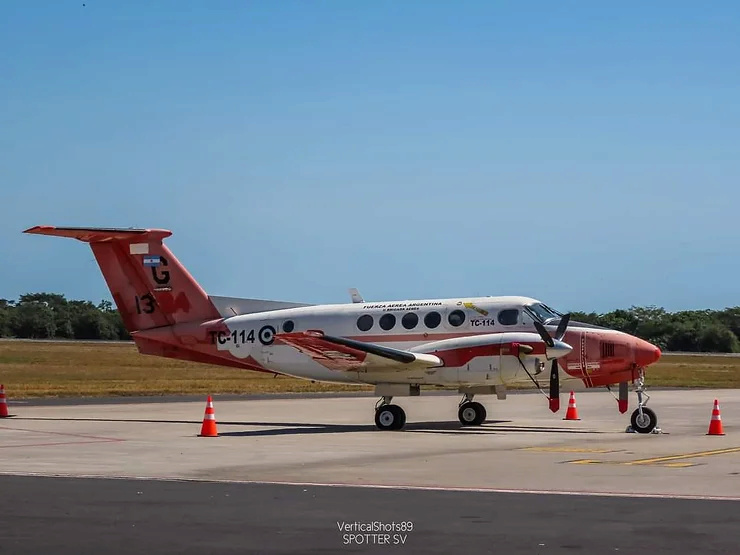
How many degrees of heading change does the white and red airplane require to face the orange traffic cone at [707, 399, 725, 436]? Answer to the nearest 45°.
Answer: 0° — it already faces it

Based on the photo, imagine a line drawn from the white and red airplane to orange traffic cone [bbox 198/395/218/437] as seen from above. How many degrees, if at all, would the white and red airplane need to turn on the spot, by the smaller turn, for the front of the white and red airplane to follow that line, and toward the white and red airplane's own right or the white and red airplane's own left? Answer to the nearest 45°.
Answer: approximately 135° to the white and red airplane's own right

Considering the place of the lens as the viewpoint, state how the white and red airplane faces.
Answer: facing to the right of the viewer
